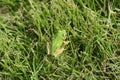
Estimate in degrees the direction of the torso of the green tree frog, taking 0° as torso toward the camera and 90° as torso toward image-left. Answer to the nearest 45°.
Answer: approximately 225°
